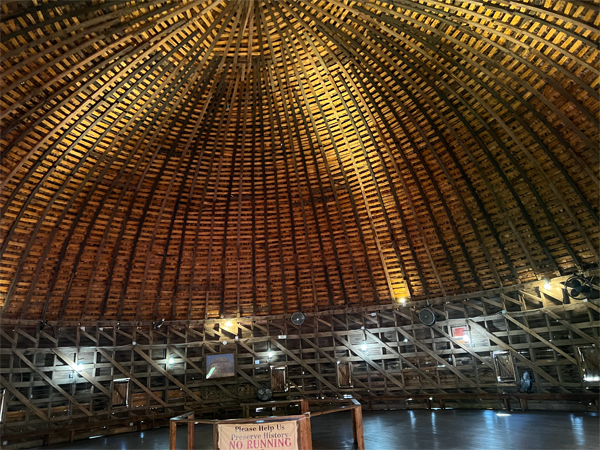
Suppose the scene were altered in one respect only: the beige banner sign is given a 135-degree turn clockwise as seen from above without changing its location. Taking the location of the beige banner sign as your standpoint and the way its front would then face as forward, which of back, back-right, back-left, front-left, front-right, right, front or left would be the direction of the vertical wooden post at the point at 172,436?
front

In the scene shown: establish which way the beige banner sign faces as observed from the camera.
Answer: facing the viewer

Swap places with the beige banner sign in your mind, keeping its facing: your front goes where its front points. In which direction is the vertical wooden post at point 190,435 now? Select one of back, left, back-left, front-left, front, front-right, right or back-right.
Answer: back-right
